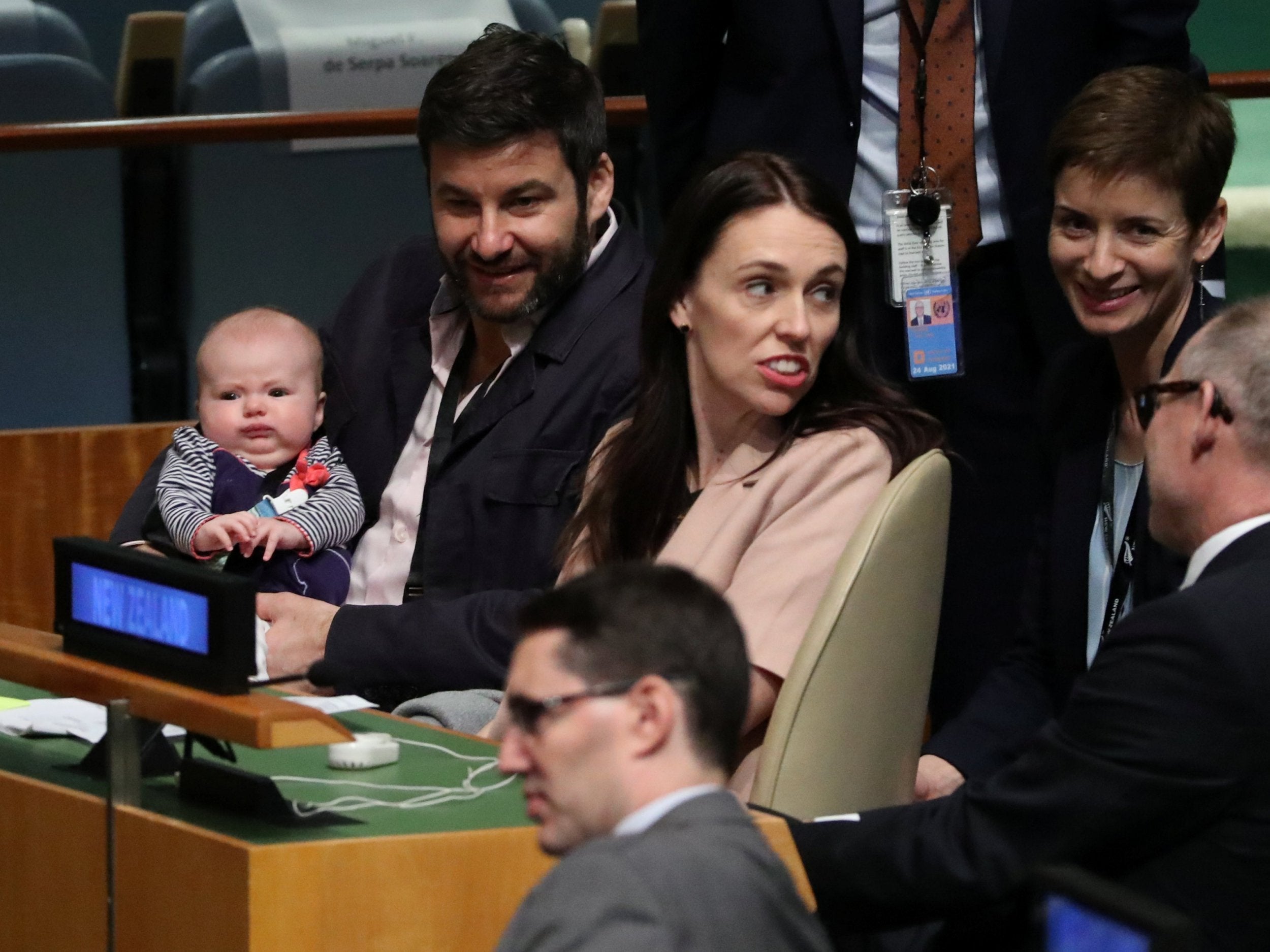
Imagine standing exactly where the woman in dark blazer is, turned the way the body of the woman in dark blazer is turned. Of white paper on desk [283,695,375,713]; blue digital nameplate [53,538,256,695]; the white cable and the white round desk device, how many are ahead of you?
4

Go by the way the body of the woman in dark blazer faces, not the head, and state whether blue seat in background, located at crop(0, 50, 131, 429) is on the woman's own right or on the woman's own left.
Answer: on the woman's own right

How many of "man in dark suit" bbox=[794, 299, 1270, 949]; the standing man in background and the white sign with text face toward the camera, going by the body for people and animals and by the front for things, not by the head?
2

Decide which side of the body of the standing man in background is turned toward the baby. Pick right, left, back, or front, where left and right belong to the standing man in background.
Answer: right

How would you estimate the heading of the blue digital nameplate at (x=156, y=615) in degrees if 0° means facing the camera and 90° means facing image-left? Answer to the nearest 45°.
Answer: approximately 45°

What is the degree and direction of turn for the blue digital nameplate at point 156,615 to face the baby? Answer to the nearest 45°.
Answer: approximately 135° to its right

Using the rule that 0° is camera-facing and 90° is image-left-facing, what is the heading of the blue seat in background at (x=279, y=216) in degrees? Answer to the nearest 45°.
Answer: approximately 0°

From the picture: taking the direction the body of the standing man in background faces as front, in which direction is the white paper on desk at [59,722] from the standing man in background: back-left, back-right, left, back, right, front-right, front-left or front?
front-right

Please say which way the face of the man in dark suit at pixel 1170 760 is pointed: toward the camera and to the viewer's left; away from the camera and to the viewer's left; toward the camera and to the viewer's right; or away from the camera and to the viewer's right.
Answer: away from the camera and to the viewer's left

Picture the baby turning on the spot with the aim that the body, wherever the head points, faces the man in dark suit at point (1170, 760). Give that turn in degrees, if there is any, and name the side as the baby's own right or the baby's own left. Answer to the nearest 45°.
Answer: approximately 45° to the baby's own left

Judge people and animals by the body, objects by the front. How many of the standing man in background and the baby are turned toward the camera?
2

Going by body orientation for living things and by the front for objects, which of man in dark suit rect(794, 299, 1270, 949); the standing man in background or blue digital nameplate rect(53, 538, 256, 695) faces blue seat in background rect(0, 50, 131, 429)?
the man in dark suit

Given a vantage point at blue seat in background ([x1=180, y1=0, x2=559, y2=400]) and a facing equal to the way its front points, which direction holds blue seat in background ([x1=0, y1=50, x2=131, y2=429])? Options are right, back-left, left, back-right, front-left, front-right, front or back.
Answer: right
